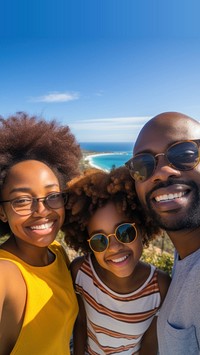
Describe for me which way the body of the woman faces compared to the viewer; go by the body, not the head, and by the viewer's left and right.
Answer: facing the viewer and to the right of the viewer

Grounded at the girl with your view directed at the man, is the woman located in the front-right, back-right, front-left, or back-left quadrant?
back-right

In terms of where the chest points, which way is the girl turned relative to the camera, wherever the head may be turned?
toward the camera

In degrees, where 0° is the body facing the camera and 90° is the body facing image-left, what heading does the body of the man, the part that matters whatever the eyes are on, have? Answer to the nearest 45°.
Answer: approximately 45°

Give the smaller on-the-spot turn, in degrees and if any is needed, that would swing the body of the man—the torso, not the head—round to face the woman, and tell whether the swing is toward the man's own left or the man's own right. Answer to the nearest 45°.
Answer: approximately 45° to the man's own right

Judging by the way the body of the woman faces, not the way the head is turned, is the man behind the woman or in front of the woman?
in front

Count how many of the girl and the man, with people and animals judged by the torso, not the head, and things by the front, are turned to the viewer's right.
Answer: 0
